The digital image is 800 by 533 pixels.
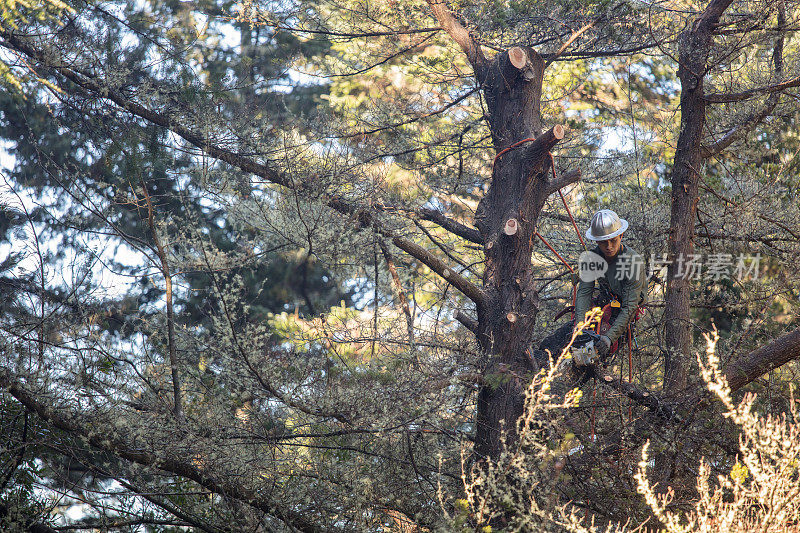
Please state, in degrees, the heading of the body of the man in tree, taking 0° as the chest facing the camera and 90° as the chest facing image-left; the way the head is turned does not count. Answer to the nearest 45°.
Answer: approximately 45°
